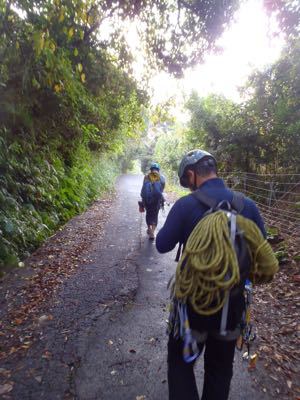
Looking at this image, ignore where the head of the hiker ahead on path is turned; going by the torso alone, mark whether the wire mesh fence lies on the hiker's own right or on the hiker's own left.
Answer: on the hiker's own right

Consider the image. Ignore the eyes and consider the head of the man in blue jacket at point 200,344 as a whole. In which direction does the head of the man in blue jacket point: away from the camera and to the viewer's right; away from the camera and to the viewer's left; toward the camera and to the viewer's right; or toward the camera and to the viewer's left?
away from the camera and to the viewer's left

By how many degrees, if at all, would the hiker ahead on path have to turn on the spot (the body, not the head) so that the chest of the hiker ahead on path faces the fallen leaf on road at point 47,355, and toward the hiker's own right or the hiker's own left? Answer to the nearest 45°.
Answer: approximately 180°

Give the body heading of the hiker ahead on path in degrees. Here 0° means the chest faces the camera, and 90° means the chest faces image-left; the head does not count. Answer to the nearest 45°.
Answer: approximately 180°

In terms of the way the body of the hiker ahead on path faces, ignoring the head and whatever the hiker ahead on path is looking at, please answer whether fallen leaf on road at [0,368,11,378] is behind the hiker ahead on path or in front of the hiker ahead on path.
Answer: behind

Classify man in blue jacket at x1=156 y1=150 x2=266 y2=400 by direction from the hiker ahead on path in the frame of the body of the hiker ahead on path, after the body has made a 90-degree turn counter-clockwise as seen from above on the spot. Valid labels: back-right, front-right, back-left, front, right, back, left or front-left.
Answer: left

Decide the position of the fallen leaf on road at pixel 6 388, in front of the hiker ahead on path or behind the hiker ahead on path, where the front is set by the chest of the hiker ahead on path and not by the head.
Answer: behind
